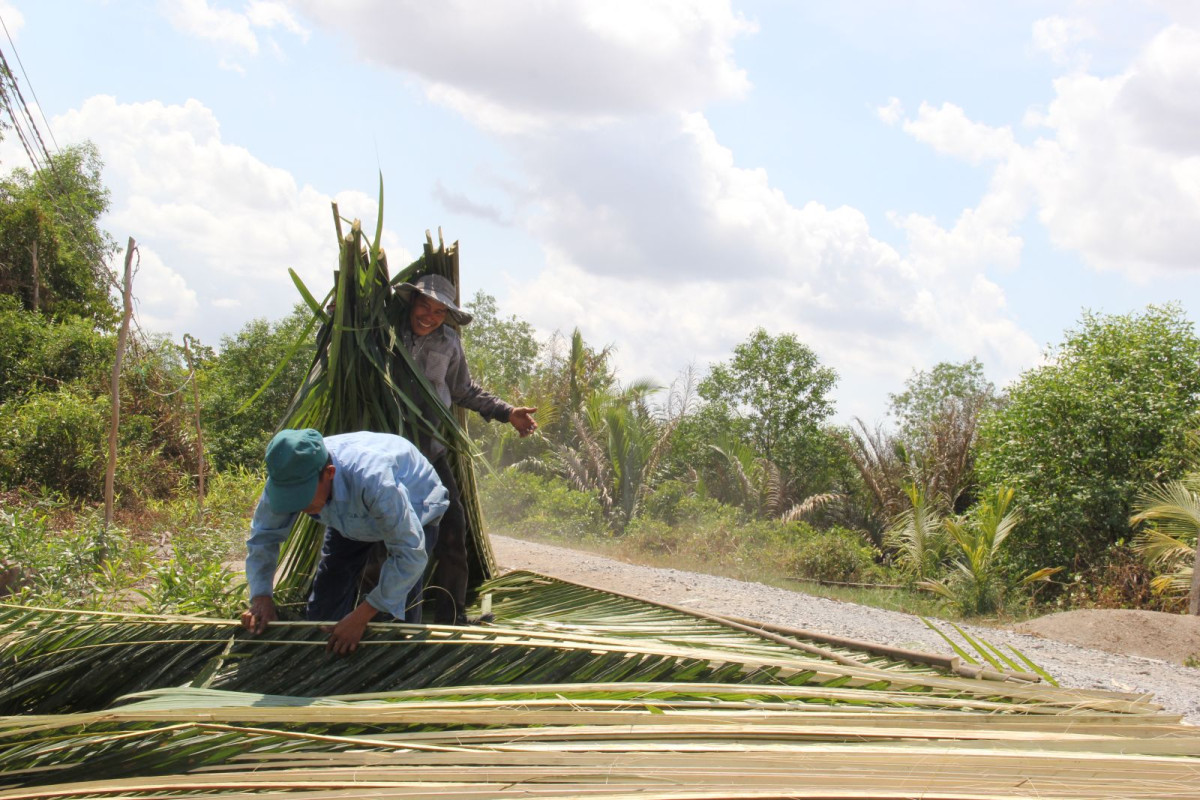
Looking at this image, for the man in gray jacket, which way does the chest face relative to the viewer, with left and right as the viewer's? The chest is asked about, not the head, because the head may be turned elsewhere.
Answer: facing the viewer

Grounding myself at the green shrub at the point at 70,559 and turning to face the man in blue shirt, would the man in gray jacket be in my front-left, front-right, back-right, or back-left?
front-left

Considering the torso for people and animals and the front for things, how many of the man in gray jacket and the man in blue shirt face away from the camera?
0

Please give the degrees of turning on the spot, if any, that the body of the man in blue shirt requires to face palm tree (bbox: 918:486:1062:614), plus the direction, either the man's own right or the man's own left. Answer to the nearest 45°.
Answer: approximately 180°

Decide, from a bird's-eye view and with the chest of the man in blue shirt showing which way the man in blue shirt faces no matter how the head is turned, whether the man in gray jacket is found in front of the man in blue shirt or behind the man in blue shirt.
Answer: behind

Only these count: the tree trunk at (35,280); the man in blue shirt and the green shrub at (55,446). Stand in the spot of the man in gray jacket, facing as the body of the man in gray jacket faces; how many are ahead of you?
1

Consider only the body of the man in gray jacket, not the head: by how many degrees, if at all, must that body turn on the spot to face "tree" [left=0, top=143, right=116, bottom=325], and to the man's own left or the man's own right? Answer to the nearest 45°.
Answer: approximately 135° to the man's own right

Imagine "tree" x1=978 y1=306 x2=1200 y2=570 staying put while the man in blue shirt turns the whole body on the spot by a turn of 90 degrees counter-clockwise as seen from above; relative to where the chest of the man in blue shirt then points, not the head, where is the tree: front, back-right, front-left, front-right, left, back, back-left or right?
left

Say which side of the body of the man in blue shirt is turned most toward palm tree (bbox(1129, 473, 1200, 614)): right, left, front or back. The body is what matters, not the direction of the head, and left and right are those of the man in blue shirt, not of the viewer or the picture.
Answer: back

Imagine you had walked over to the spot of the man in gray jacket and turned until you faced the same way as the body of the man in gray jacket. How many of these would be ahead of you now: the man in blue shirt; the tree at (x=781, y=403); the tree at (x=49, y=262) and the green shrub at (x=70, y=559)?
1

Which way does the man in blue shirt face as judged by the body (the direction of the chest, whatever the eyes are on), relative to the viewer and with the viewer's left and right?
facing the viewer and to the left of the viewer

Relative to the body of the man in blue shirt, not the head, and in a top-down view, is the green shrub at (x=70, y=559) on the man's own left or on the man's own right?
on the man's own right

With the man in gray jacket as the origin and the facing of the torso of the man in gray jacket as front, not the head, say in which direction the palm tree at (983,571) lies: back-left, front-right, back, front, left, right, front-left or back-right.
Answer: back-left
